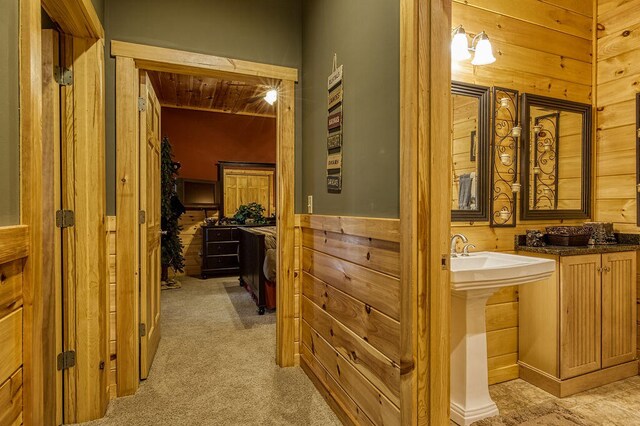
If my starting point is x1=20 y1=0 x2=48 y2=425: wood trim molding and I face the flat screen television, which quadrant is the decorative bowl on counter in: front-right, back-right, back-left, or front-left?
front-right

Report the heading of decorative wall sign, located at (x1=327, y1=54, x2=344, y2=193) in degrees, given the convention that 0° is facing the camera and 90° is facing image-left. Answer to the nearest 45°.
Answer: approximately 45°

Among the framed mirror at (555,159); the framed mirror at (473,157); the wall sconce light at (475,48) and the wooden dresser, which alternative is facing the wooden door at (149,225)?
the wooden dresser

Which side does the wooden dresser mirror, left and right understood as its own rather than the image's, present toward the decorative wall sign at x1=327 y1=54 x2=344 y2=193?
front

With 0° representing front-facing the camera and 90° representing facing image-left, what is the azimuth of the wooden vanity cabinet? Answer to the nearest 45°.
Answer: approximately 315°

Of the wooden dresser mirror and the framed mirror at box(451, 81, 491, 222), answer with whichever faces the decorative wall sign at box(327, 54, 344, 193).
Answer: the wooden dresser mirror

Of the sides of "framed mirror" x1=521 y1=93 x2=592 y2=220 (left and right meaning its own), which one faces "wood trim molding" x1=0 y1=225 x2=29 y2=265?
right

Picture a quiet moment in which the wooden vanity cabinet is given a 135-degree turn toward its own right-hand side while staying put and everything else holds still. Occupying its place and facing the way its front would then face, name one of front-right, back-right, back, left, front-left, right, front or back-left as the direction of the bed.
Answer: front

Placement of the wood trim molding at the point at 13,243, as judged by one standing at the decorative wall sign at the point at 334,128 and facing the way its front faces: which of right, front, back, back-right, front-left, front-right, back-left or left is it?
front

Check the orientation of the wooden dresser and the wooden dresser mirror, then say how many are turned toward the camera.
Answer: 2

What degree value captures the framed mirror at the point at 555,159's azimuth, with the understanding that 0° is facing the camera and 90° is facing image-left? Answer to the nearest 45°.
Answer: approximately 315°

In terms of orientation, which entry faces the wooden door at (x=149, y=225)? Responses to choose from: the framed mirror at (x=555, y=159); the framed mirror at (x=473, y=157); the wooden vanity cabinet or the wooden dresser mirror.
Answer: the wooden dresser mirror

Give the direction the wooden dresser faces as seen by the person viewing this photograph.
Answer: facing the viewer
